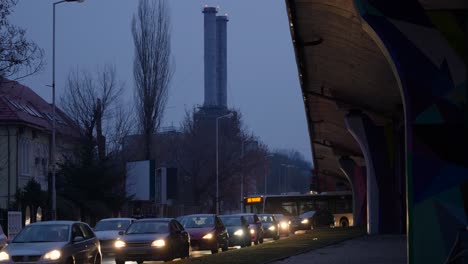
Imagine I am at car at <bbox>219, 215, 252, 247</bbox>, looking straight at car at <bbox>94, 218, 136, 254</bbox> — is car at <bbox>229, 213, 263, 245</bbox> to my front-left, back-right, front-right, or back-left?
back-right

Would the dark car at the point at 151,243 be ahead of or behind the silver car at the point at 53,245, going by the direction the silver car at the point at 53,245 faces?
behind

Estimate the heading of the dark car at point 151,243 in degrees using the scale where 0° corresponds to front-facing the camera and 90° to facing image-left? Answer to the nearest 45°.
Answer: approximately 45°

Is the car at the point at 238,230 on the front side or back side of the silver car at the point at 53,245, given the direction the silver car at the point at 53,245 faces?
on the back side

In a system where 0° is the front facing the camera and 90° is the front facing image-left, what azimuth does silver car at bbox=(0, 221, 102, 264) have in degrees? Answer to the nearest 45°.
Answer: approximately 45°

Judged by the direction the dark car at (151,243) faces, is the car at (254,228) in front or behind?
behind

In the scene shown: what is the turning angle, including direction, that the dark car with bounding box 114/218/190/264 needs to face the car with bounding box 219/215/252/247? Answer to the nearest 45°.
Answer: approximately 135° to its right
